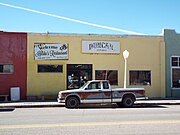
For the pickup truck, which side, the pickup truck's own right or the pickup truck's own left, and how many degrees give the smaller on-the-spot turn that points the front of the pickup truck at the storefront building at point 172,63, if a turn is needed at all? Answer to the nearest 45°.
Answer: approximately 135° to the pickup truck's own right

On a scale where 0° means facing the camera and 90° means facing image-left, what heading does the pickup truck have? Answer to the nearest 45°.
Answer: approximately 90°

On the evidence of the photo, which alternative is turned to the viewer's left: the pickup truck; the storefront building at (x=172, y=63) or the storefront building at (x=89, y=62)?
the pickup truck

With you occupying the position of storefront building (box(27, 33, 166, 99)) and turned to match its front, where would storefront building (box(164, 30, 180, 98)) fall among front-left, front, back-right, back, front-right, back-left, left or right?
left

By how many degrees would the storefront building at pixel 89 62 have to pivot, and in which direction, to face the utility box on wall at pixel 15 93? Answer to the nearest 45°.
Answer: approximately 90° to its right

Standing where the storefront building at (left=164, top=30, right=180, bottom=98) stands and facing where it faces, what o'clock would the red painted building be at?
The red painted building is roughly at 2 o'clock from the storefront building.

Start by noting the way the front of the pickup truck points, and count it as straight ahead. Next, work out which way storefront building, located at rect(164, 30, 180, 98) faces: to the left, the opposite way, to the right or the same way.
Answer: to the left

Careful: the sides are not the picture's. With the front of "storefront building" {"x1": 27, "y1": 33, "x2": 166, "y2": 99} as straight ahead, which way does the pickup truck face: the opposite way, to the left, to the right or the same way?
to the right

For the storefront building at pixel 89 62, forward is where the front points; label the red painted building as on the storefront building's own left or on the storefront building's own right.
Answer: on the storefront building's own right

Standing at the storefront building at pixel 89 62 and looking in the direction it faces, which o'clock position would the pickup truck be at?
The pickup truck is roughly at 12 o'clock from the storefront building.

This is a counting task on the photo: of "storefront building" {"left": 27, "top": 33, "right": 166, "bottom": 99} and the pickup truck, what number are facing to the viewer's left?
1

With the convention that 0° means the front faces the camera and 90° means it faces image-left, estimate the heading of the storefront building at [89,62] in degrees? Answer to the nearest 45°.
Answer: approximately 0°

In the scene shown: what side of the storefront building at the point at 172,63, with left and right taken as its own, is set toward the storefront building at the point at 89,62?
right
